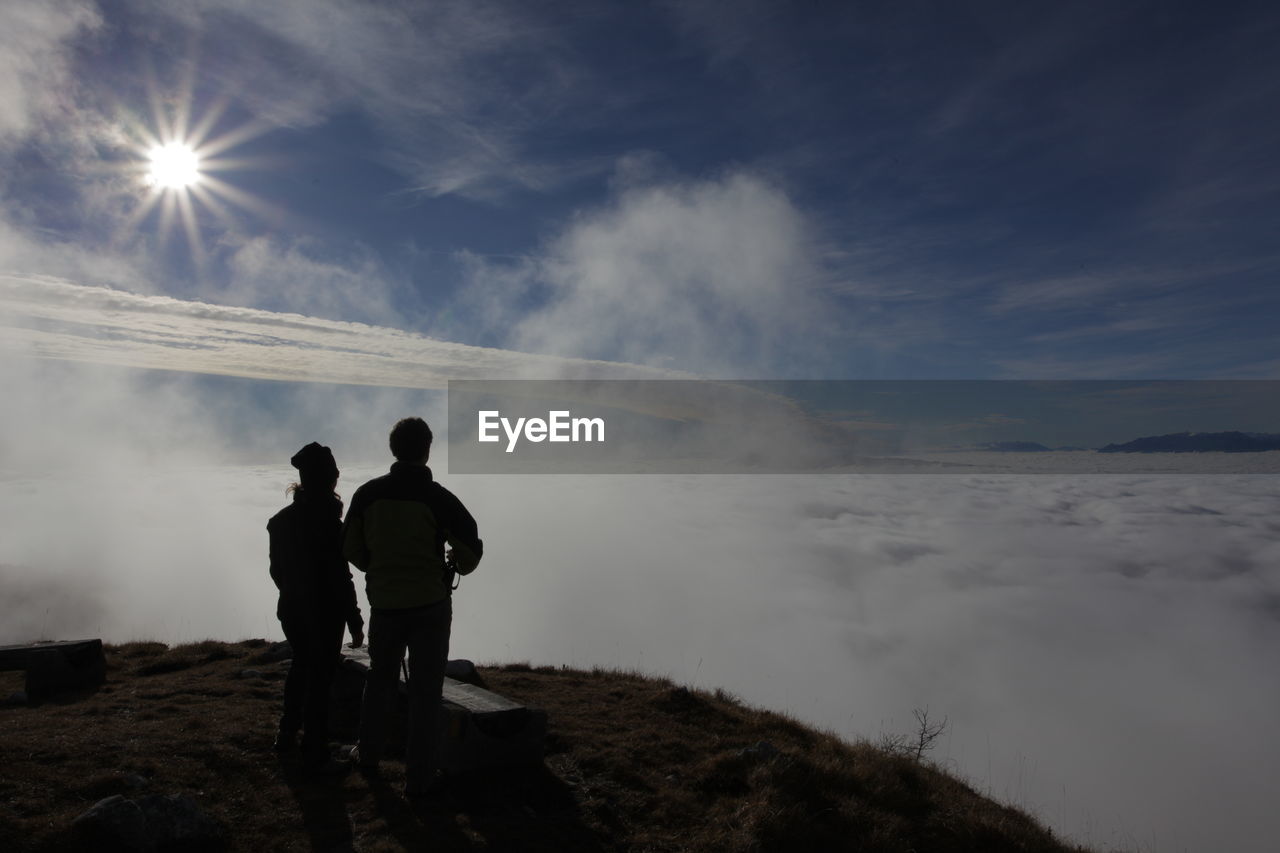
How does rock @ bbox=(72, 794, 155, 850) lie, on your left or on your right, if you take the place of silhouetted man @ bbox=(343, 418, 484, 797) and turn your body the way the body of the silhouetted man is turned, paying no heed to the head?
on your left

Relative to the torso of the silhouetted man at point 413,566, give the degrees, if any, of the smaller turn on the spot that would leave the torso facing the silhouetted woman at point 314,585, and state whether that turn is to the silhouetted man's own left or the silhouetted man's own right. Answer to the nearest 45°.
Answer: approximately 45° to the silhouetted man's own left

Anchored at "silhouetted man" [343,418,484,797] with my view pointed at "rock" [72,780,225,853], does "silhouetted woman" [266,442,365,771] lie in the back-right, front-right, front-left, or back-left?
front-right

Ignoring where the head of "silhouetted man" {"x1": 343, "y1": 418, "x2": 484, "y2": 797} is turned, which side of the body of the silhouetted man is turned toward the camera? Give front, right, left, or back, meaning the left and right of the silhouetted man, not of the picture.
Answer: back

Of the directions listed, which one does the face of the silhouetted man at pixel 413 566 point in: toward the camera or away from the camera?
away from the camera

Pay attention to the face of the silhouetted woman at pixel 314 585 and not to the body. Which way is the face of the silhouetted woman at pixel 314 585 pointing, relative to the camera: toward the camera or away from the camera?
away from the camera

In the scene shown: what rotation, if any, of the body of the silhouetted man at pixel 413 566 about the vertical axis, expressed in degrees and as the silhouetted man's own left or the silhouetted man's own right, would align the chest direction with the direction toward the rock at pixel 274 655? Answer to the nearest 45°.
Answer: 0° — they already face it

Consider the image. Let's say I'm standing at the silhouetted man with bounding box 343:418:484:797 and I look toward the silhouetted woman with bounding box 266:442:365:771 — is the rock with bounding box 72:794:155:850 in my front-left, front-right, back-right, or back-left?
front-left

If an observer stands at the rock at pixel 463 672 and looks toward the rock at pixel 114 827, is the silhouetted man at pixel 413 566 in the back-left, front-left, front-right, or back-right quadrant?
front-left

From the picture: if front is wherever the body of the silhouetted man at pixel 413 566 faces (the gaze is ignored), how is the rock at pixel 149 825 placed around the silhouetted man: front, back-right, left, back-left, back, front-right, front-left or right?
left

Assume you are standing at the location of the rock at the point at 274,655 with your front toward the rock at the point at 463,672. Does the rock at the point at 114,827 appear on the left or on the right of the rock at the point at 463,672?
right

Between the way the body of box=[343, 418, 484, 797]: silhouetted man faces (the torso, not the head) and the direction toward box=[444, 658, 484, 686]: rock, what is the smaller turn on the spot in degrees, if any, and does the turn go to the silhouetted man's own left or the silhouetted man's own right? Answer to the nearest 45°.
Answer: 0° — they already face it

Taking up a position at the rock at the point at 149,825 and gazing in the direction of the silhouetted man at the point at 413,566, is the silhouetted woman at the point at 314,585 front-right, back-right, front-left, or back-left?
front-left
